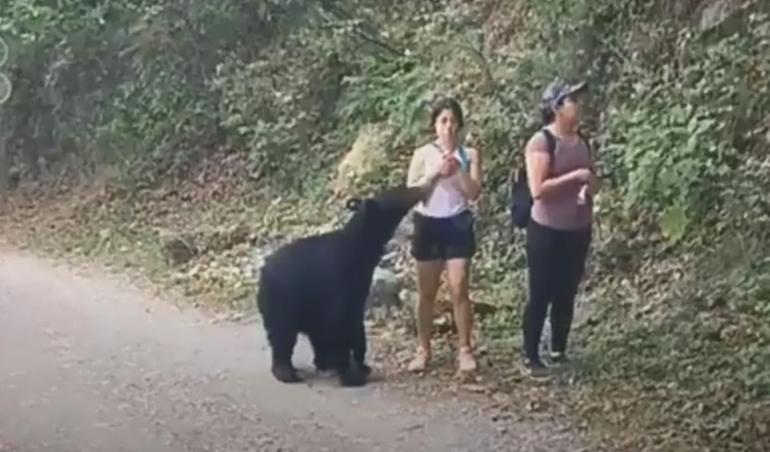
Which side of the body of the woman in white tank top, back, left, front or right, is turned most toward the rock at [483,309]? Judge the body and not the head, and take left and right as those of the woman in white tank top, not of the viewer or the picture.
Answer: back

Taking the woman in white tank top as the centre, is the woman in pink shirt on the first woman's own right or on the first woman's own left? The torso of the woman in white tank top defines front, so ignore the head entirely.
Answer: on the first woman's own left

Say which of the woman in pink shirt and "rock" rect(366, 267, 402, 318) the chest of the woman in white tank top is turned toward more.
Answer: the woman in pink shirt

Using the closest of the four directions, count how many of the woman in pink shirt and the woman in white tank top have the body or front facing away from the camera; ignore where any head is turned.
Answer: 0

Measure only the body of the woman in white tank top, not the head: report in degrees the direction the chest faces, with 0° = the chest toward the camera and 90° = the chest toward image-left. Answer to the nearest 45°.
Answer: approximately 0°

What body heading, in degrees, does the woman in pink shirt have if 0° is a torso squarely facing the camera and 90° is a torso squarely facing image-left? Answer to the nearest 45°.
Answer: approximately 315°

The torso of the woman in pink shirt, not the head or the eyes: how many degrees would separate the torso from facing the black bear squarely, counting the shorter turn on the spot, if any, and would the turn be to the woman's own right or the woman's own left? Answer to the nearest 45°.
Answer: approximately 135° to the woman's own right

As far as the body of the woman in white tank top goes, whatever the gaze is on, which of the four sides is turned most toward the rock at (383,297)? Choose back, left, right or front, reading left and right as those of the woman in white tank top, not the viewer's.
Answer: back

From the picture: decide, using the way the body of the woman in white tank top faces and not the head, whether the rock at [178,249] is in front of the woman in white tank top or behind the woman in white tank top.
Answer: behind

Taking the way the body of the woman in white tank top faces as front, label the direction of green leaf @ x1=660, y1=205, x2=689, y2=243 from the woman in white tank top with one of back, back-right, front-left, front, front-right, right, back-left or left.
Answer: back-left
